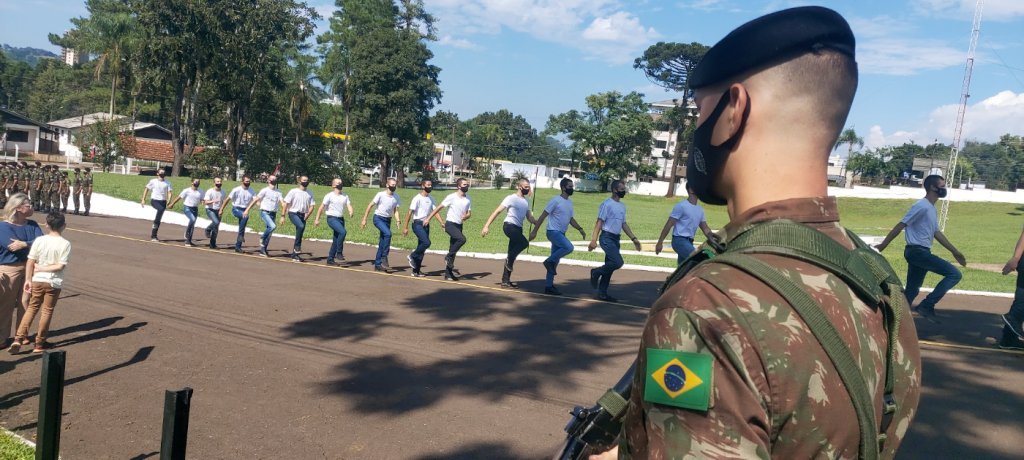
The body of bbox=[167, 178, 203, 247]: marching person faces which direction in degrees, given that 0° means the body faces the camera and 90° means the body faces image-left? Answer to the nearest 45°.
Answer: approximately 315°

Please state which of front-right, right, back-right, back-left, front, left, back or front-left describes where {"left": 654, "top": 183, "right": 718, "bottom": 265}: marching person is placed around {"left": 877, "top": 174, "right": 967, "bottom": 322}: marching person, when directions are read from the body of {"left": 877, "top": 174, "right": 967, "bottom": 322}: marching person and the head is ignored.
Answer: back

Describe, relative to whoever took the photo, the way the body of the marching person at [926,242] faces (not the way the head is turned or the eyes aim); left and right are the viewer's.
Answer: facing to the right of the viewer

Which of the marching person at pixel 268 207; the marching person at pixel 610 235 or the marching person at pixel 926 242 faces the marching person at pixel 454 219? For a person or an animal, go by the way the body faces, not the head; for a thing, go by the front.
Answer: the marching person at pixel 268 207

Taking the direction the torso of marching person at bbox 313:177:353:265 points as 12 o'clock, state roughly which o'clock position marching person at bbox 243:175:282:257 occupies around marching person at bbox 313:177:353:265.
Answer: marching person at bbox 243:175:282:257 is roughly at 6 o'clock from marching person at bbox 313:177:353:265.

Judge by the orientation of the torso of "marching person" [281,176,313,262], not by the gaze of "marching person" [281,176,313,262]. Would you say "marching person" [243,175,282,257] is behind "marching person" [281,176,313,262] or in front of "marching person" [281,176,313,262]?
behind

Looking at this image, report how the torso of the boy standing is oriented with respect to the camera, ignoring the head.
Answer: away from the camera

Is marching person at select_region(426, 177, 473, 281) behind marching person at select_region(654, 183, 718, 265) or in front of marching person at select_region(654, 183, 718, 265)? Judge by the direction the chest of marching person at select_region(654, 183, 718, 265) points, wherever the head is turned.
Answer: behind

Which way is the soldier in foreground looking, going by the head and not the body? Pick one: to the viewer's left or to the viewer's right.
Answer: to the viewer's left

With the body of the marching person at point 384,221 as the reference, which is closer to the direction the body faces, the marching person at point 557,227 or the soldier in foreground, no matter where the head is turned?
the marching person

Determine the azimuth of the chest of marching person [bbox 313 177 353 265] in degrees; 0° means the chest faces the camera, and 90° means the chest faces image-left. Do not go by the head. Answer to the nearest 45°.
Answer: approximately 315°
